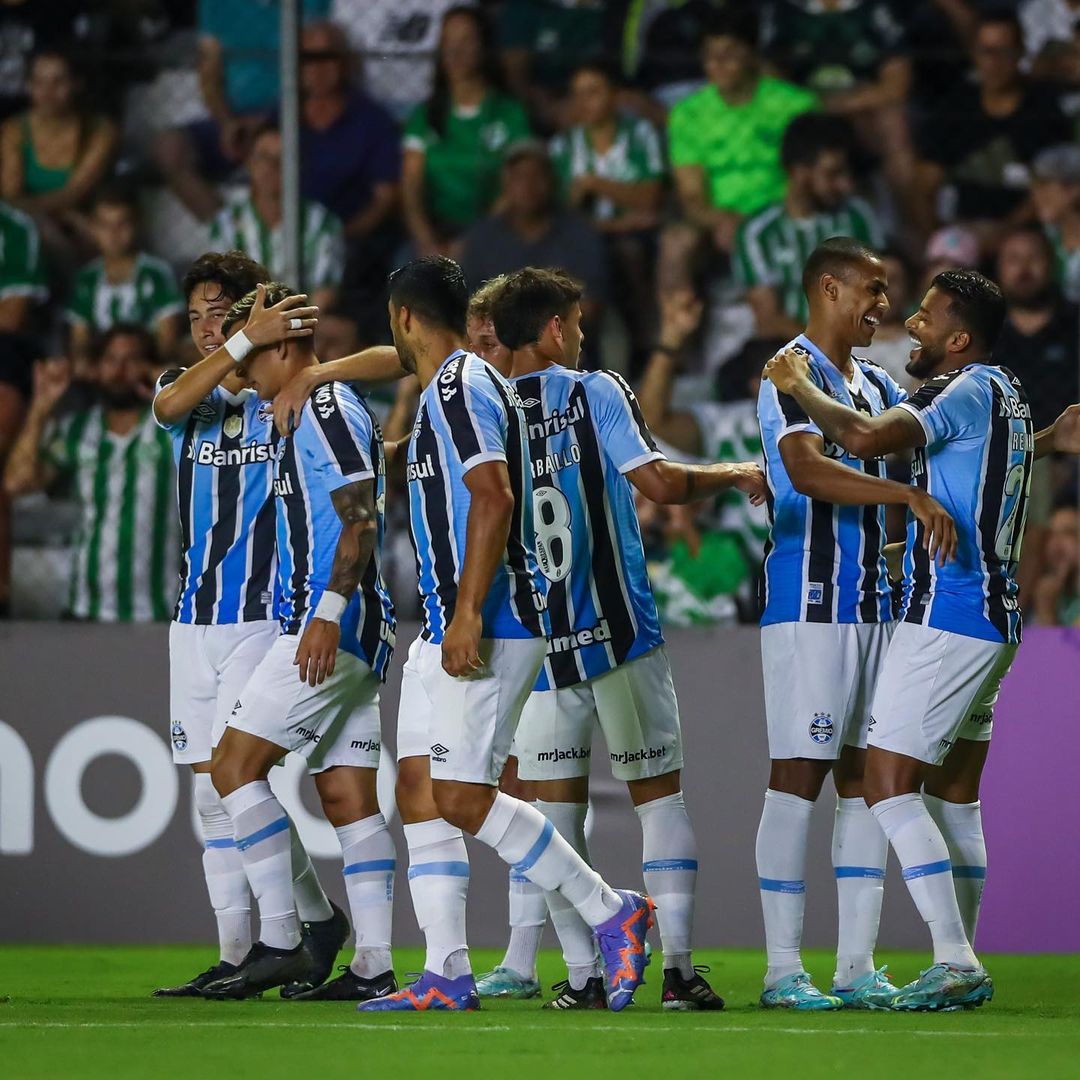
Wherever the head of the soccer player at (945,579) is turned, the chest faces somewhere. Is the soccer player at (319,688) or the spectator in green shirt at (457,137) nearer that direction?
the soccer player

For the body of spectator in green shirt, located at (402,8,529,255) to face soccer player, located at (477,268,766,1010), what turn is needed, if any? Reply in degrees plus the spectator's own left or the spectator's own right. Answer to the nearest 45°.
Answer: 0° — they already face them

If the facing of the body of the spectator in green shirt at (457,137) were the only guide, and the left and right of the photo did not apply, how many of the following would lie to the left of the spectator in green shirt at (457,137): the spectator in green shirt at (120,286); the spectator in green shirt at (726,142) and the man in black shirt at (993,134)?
2

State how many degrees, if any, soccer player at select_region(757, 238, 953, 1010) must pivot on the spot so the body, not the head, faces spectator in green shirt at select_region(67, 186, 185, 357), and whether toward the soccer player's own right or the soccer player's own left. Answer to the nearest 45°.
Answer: approximately 180°

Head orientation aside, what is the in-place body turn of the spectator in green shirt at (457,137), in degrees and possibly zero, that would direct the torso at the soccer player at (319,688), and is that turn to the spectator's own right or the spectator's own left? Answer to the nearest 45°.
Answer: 0° — they already face them

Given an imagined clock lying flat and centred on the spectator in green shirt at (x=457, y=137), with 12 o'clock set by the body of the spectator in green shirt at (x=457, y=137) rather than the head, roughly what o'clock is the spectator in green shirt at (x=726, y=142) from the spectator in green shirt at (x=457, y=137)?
the spectator in green shirt at (x=726, y=142) is roughly at 9 o'clock from the spectator in green shirt at (x=457, y=137).

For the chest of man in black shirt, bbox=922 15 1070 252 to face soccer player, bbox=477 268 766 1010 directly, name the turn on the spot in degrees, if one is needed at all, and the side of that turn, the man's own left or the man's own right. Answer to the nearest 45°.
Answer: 0° — they already face them

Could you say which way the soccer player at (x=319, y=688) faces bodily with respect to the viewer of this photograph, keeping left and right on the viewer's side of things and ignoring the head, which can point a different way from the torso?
facing to the left of the viewer

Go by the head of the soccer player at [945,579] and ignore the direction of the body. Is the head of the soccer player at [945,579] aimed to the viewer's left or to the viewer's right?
to the viewer's left

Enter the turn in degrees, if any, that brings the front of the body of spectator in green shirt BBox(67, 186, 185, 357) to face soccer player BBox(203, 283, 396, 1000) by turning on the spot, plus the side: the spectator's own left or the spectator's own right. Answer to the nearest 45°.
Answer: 0° — they already face them

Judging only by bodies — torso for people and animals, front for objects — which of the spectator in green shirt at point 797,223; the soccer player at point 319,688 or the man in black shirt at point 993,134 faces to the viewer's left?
the soccer player
